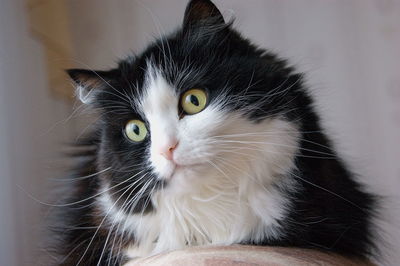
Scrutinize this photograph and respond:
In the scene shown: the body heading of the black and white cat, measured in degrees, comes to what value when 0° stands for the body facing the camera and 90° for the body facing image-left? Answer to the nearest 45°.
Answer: approximately 0°
